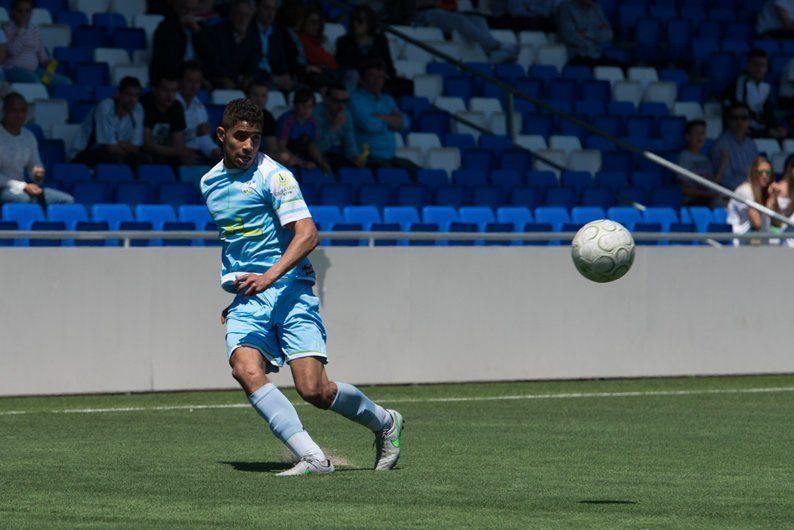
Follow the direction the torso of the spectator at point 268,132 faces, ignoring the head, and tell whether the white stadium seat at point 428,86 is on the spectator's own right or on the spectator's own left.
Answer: on the spectator's own left

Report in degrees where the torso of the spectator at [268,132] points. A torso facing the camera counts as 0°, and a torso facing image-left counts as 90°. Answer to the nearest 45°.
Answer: approximately 315°

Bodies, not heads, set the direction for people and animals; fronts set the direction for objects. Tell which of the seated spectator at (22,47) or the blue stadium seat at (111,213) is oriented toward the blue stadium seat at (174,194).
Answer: the seated spectator

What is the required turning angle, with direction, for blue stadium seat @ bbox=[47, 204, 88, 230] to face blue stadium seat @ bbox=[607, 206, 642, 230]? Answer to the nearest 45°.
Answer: approximately 90° to its left

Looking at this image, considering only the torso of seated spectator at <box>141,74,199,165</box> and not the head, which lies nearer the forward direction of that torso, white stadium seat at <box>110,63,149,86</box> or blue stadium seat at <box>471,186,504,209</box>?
the blue stadium seat

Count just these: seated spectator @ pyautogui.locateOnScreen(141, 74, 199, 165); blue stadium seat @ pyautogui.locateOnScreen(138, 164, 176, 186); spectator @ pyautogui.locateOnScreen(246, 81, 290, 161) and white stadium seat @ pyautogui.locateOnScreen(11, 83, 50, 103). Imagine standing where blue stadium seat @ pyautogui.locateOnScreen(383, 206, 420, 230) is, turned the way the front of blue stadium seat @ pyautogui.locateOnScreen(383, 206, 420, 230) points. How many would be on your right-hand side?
4

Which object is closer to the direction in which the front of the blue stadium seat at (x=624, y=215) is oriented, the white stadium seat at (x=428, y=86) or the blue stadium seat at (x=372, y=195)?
the blue stadium seat
